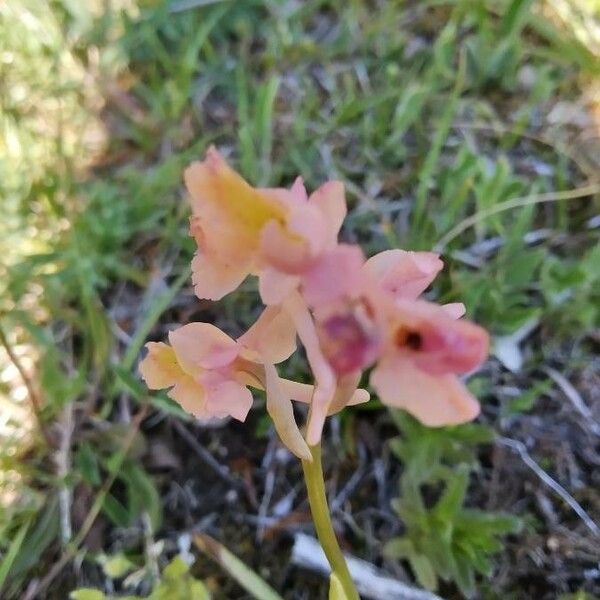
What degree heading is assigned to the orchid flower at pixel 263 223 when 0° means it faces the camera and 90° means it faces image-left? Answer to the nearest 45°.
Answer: approximately 45°

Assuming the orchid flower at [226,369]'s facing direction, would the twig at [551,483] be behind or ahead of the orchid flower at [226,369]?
behind

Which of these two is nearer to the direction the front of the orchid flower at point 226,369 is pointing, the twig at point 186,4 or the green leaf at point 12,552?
the green leaf

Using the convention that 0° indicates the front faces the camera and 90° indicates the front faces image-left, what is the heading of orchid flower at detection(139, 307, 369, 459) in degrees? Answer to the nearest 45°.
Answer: approximately 90°

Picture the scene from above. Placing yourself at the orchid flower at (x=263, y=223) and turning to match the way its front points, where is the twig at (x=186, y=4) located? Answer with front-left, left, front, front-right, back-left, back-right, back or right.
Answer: back-right
